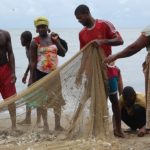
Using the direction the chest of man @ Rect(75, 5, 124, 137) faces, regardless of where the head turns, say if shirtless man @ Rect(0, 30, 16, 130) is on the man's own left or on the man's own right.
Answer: on the man's own right

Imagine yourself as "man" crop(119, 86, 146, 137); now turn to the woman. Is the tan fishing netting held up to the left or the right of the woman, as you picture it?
left

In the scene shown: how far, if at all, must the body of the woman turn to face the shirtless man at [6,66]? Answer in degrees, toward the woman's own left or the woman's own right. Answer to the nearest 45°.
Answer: approximately 135° to the woman's own right
